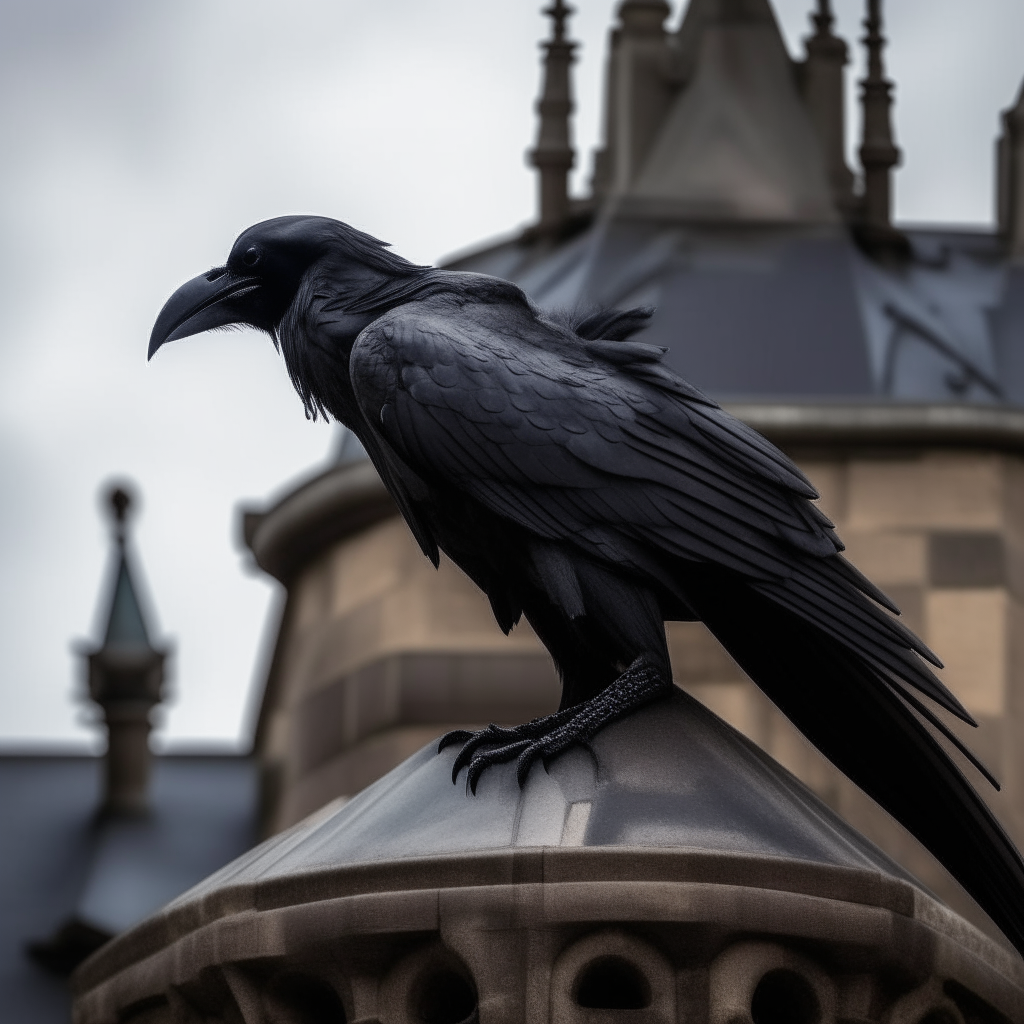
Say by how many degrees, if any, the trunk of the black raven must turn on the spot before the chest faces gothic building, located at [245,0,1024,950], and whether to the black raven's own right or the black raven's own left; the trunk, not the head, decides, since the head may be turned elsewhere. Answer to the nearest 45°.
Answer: approximately 90° to the black raven's own right

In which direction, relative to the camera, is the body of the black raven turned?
to the viewer's left
